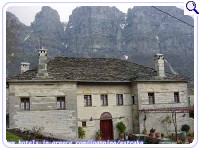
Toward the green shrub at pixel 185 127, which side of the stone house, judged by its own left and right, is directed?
left

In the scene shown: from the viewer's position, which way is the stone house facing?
facing the viewer
